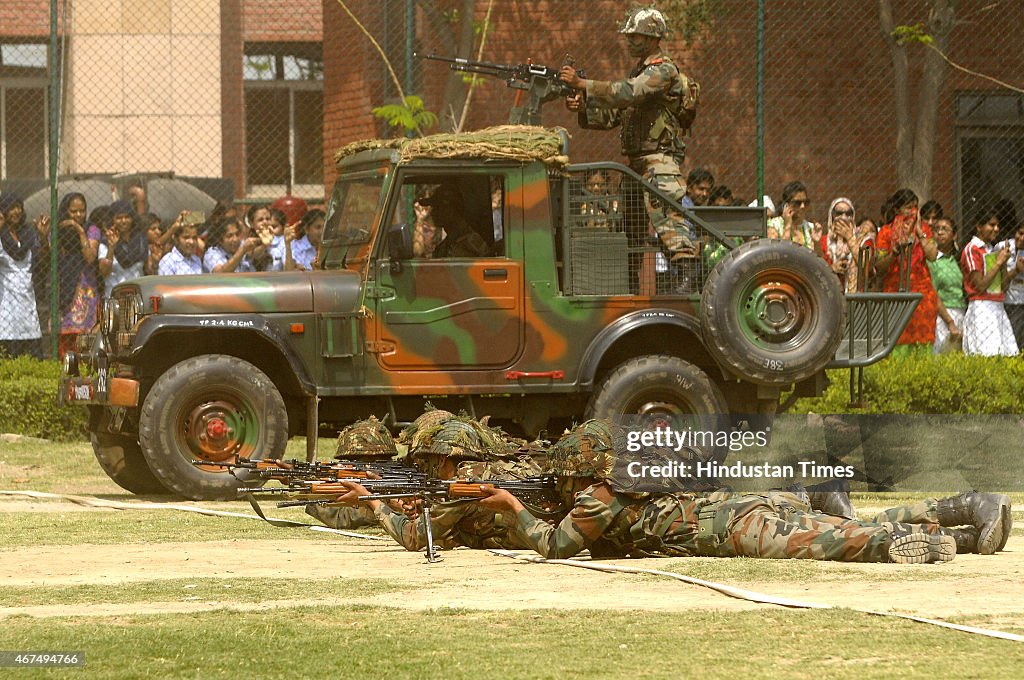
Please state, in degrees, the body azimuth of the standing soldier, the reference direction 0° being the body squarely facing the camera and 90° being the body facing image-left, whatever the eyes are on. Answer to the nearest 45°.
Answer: approximately 90°

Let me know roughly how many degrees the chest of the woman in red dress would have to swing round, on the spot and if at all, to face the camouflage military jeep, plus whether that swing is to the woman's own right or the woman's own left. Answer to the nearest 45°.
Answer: approximately 45° to the woman's own right

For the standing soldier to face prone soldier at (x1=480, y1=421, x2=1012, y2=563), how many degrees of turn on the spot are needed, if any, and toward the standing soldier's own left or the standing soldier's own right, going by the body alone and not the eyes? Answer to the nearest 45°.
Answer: approximately 90° to the standing soldier's own left

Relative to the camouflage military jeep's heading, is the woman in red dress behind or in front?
behind

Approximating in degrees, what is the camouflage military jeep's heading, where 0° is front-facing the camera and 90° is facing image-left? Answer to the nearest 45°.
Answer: approximately 90°

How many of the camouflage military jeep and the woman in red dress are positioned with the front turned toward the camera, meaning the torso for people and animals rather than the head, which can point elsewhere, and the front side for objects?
1

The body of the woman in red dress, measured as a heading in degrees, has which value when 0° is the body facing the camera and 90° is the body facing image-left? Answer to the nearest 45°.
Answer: approximately 0°

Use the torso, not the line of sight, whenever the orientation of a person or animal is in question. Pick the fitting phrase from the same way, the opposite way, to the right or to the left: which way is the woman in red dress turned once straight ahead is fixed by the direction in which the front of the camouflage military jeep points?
to the left

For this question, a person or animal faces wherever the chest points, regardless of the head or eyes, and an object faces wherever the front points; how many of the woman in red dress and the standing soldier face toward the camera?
1

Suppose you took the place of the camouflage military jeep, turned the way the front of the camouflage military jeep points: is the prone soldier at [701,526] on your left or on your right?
on your left

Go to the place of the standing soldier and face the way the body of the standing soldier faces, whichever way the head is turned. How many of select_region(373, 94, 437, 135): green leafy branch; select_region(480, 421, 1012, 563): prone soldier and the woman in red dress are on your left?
1

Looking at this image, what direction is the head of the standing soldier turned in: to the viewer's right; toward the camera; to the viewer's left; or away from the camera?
to the viewer's left
